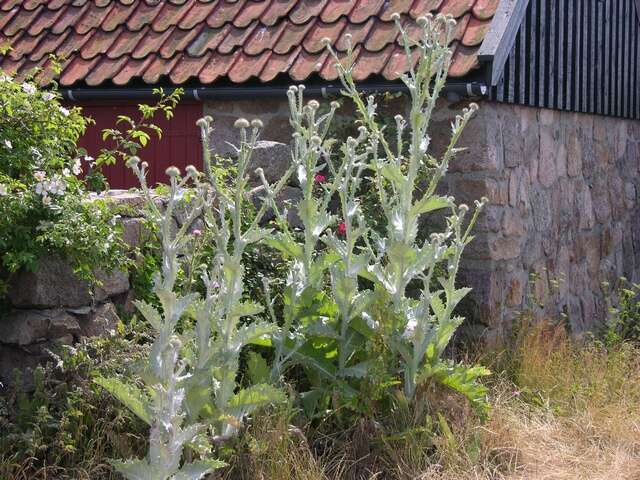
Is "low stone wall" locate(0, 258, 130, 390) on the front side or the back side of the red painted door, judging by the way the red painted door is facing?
on the front side

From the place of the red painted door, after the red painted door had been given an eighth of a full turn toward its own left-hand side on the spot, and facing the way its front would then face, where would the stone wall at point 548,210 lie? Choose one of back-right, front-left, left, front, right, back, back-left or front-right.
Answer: front-left

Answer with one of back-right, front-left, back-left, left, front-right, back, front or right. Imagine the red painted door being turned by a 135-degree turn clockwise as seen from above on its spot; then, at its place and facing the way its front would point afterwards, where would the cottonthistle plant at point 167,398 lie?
back-left

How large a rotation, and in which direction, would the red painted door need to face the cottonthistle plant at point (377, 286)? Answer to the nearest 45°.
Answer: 0° — it already faces it

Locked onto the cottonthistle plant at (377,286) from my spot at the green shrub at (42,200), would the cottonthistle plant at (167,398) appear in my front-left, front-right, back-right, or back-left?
front-right

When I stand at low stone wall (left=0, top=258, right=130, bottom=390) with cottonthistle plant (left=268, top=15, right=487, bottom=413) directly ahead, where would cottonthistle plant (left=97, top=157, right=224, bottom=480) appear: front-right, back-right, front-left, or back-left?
front-right
